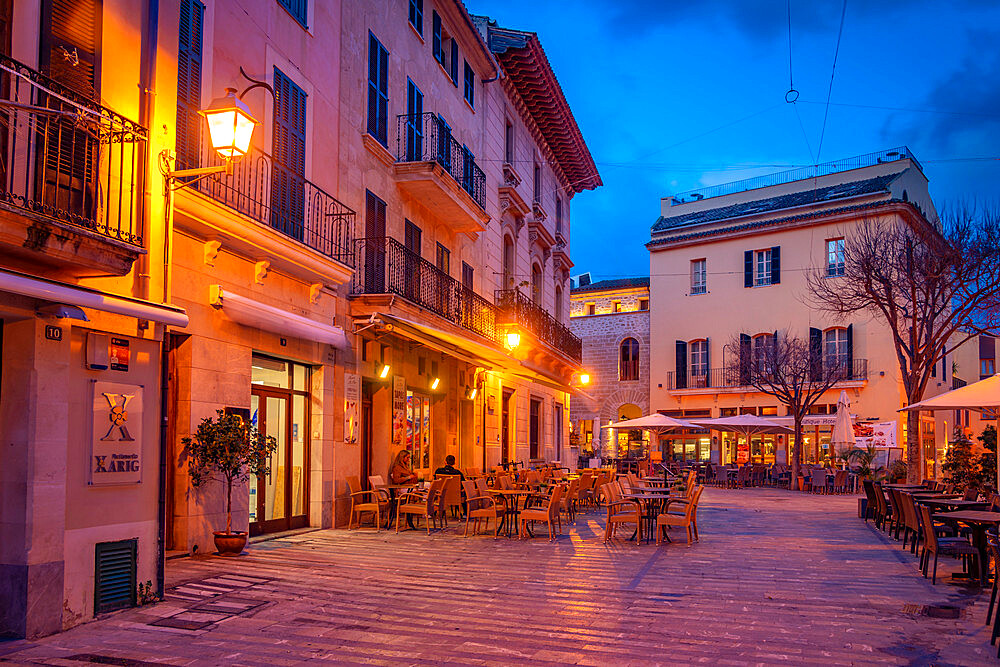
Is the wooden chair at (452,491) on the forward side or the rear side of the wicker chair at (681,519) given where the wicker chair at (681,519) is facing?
on the forward side

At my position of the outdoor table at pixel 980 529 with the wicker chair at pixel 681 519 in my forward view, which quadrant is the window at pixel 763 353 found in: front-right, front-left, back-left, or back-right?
front-right

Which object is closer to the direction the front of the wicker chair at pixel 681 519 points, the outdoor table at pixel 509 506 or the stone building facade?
the outdoor table

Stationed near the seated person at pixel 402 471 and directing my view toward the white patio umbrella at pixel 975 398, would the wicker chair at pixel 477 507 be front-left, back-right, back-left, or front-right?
front-right

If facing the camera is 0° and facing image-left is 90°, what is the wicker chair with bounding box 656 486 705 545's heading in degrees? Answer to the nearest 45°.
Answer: approximately 90°

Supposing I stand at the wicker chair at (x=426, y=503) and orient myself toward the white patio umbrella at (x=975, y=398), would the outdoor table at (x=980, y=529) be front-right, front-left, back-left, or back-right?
front-right

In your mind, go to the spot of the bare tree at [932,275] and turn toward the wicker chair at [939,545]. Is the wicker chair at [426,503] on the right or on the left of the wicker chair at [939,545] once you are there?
right

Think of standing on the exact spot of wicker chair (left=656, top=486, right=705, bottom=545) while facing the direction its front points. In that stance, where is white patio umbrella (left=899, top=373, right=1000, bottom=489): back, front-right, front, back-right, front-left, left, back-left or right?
back

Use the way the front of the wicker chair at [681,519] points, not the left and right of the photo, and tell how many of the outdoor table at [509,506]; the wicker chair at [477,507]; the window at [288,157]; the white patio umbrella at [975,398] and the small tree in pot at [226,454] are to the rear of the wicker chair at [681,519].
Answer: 1

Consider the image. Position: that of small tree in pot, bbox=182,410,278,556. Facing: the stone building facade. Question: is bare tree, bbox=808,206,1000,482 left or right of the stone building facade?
right

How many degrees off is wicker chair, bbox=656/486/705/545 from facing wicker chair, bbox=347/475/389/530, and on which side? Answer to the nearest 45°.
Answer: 0° — it already faces it

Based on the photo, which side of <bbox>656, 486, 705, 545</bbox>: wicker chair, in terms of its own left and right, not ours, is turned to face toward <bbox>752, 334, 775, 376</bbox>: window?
right

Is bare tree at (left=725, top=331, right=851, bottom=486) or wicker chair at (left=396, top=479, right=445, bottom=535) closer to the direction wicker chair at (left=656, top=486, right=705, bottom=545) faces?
the wicker chair

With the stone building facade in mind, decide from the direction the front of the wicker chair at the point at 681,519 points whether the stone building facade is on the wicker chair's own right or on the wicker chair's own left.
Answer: on the wicker chair's own right

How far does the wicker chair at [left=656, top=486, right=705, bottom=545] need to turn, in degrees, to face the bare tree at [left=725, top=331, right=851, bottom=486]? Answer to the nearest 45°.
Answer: approximately 90° to its right
